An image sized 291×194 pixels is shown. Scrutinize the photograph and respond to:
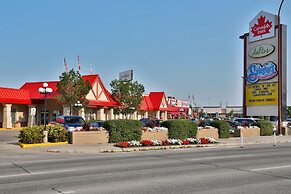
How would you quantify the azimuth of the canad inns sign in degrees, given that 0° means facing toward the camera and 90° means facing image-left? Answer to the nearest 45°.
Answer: approximately 45°
